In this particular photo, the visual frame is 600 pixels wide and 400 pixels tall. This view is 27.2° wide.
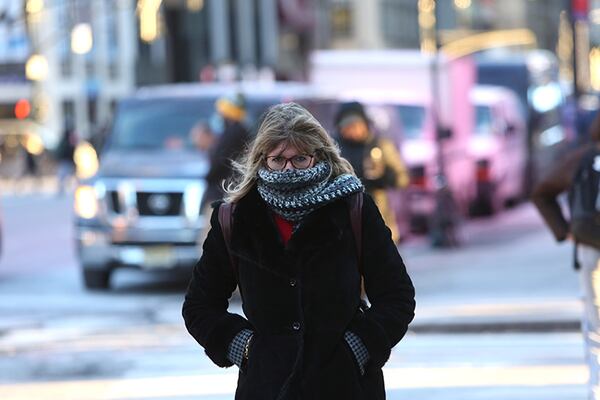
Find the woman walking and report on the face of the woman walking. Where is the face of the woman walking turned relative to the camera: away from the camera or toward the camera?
toward the camera

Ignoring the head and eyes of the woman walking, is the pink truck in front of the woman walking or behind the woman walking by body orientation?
behind

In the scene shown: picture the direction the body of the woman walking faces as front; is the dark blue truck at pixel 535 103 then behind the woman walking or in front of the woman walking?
behind

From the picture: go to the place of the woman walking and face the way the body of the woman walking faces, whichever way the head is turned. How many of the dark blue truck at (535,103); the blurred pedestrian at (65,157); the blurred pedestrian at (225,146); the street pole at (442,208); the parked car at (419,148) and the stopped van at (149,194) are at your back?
6

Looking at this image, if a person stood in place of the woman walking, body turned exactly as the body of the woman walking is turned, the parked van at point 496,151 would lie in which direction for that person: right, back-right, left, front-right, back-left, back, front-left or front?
back

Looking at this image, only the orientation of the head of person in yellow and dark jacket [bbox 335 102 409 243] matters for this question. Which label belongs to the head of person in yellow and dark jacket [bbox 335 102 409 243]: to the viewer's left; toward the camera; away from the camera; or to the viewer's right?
toward the camera

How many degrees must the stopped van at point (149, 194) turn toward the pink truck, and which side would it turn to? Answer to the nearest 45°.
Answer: approximately 180°

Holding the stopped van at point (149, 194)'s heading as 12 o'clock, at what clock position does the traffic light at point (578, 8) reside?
The traffic light is roughly at 6 o'clock from the stopped van.

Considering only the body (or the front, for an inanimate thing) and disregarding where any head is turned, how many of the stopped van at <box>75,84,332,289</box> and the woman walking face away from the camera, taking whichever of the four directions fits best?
0

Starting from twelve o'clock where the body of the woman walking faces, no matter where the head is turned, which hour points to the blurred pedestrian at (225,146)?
The blurred pedestrian is roughly at 6 o'clock from the woman walking.

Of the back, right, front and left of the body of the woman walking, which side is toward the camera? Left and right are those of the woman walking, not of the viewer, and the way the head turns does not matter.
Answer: front

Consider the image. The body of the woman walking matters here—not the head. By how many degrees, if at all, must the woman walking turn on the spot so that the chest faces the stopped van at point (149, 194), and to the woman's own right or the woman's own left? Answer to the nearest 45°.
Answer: approximately 180°

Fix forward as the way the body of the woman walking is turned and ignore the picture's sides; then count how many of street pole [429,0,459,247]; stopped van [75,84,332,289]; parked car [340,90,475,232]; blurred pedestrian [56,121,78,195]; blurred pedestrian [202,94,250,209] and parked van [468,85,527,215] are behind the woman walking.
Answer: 6

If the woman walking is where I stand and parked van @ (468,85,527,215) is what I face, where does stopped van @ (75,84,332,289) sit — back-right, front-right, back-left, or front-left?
front-left

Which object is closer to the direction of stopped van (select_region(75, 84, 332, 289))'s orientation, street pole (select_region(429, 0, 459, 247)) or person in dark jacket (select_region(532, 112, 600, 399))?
the person in dark jacket

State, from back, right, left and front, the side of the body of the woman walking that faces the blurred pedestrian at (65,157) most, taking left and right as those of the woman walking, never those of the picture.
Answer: back

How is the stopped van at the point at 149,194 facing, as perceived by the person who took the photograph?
facing the viewer and to the left of the viewer
